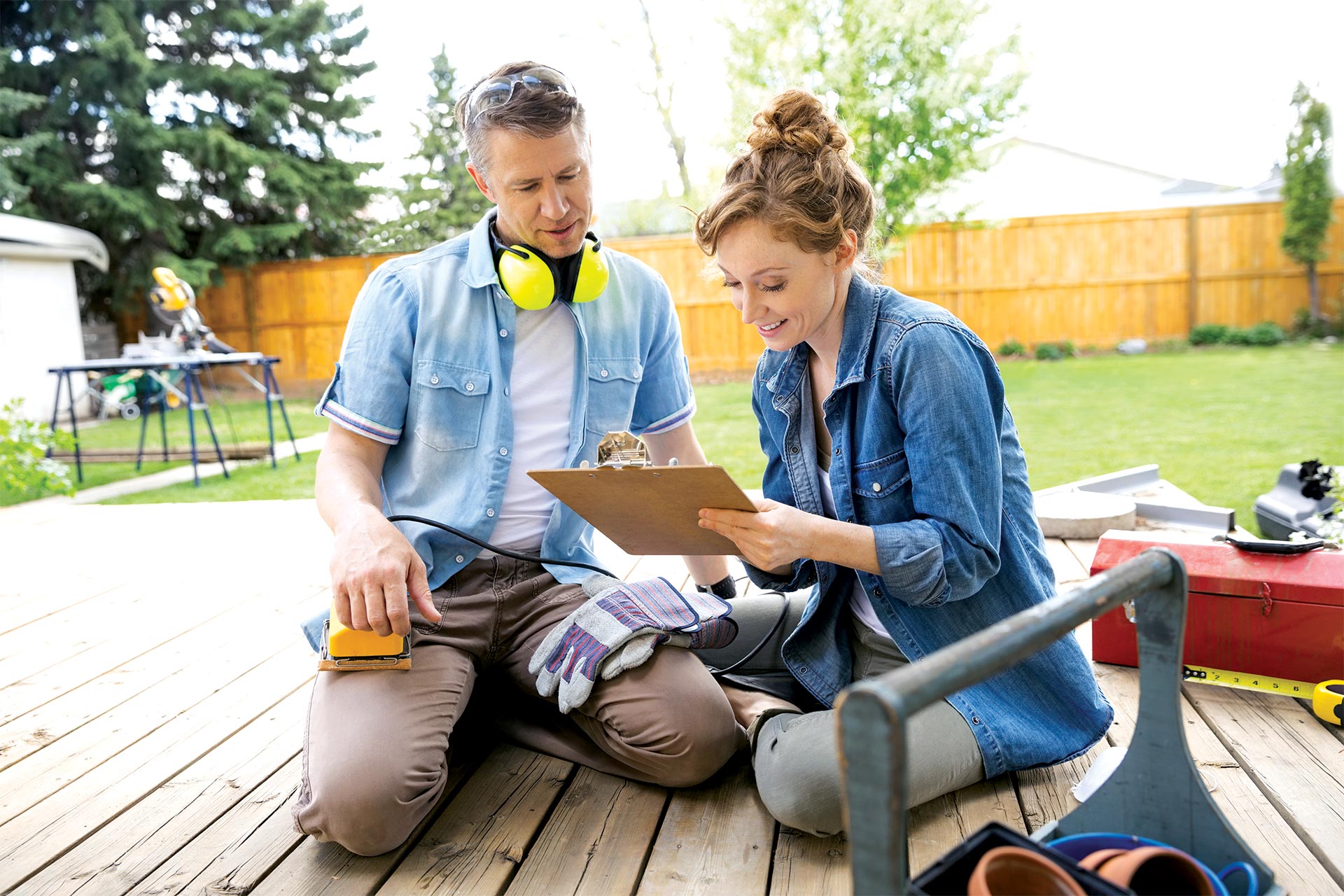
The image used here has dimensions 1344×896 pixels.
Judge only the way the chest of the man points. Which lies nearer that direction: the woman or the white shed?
the woman

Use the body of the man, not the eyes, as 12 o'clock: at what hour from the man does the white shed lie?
The white shed is roughly at 5 o'clock from the man.

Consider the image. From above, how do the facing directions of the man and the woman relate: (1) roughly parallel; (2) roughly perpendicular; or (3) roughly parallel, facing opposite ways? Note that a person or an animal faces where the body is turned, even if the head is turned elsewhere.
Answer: roughly perpendicular

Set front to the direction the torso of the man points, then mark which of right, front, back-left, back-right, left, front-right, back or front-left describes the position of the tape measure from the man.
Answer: left

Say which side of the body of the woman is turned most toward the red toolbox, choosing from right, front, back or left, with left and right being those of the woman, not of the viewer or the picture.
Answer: back

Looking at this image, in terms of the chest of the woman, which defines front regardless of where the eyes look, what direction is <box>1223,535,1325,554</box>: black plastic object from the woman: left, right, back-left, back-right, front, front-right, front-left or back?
back

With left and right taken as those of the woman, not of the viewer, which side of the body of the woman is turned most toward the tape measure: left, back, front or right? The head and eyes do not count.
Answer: back

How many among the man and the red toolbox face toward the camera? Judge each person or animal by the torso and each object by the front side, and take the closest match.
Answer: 2

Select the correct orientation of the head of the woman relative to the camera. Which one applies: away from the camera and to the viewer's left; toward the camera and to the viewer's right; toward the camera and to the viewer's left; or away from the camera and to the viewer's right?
toward the camera and to the viewer's left

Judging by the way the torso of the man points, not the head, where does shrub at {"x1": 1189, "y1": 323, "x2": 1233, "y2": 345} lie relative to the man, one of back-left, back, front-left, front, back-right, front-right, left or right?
back-left

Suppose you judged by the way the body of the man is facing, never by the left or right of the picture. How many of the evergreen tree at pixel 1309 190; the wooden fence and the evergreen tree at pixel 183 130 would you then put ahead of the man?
0

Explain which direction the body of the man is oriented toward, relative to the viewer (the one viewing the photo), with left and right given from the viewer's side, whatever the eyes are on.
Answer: facing the viewer

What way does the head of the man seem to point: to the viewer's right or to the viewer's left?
to the viewer's right

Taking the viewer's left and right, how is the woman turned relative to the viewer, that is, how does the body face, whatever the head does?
facing the viewer and to the left of the viewer

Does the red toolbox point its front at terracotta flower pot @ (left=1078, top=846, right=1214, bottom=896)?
yes

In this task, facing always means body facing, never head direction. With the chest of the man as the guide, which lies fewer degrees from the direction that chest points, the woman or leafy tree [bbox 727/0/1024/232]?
the woman
